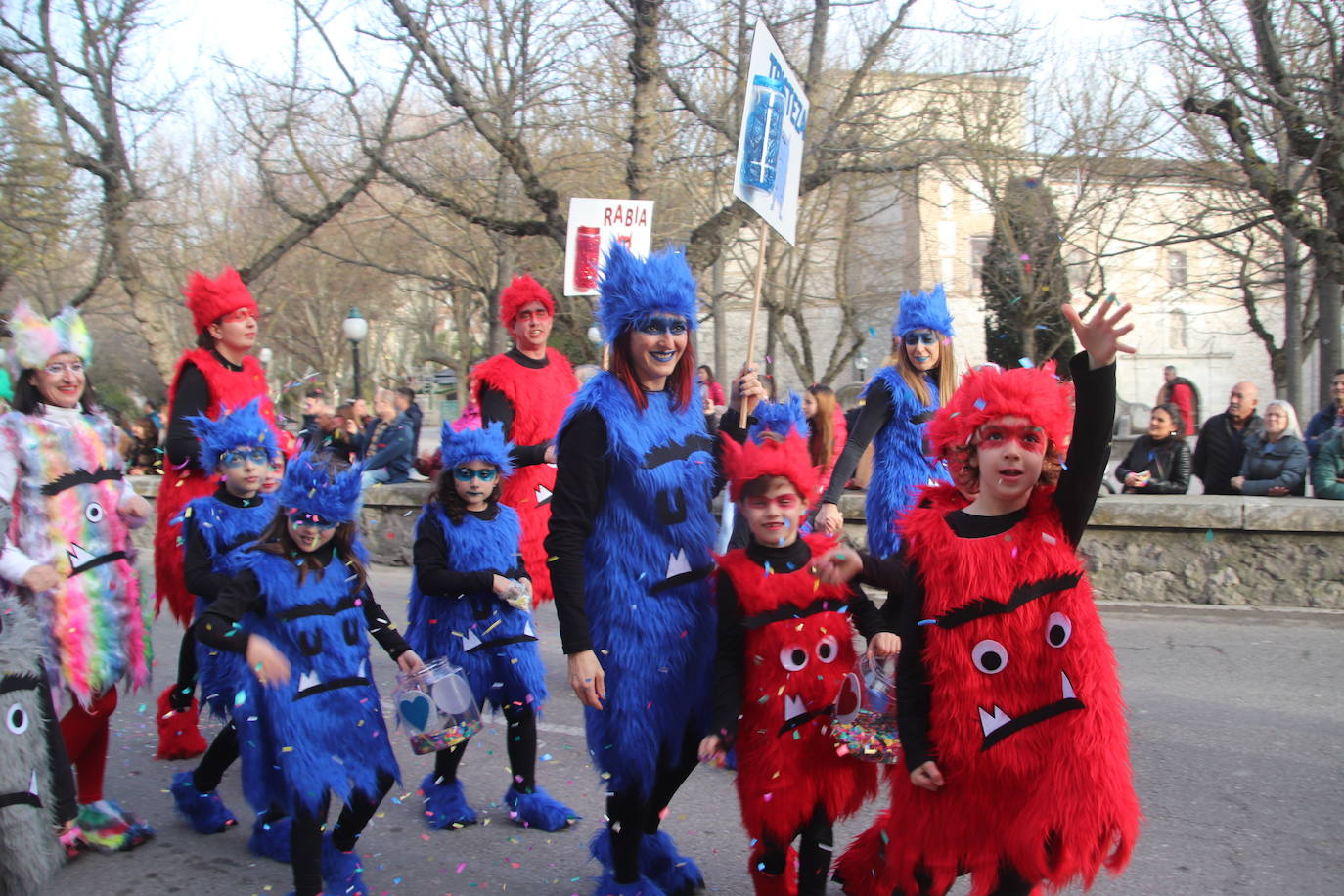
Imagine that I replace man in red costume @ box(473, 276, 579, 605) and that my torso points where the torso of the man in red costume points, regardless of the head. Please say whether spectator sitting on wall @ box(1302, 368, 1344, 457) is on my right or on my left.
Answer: on my left

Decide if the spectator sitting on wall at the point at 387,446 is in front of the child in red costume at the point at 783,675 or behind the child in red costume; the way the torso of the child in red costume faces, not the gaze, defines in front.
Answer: behind

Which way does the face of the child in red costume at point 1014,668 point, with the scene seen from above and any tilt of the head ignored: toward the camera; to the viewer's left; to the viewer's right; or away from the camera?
toward the camera

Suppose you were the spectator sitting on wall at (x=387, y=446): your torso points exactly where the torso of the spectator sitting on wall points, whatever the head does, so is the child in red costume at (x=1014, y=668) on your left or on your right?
on your left

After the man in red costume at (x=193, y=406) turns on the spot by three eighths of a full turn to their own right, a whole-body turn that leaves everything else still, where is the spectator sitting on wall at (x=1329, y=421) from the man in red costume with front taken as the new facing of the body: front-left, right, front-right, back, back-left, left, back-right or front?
back

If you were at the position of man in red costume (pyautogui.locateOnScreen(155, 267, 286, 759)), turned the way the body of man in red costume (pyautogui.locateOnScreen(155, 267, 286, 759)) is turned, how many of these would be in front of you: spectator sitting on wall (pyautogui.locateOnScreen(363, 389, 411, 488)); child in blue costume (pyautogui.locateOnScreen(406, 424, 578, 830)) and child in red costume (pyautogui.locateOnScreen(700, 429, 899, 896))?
2

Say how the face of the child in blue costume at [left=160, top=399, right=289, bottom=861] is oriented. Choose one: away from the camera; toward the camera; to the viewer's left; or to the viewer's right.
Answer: toward the camera

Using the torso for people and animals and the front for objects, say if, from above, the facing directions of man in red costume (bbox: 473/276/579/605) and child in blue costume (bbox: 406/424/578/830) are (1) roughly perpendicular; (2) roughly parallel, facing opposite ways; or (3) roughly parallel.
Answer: roughly parallel

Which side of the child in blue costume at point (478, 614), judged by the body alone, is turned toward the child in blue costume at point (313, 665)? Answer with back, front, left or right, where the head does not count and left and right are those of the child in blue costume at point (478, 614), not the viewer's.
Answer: right

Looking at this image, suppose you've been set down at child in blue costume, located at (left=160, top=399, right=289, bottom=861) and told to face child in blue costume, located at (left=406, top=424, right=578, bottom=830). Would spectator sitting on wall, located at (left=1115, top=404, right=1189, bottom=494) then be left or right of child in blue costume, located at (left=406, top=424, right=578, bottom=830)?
left

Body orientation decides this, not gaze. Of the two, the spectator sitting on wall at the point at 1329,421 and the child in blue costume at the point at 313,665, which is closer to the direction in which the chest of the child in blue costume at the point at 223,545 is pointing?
the child in blue costume

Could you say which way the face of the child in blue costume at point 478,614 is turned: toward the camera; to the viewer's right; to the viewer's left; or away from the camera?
toward the camera

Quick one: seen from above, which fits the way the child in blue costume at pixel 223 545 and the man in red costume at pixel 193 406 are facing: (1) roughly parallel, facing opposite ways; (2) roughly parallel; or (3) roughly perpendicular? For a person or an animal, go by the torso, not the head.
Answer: roughly parallel

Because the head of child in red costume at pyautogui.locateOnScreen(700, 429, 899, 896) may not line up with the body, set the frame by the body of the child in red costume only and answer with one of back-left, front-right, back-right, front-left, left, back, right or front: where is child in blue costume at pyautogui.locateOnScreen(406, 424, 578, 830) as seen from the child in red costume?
back-right

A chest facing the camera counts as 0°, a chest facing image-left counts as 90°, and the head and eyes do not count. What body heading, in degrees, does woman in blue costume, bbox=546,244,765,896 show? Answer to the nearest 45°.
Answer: approximately 315°

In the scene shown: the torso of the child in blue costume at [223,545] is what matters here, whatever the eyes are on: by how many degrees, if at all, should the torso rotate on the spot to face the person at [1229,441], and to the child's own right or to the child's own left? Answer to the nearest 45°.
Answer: approximately 45° to the child's own left

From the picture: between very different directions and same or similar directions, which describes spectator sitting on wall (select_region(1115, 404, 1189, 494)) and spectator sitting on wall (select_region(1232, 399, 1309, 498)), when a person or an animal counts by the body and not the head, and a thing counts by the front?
same or similar directions

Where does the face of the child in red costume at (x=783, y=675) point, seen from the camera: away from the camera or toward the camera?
toward the camera
